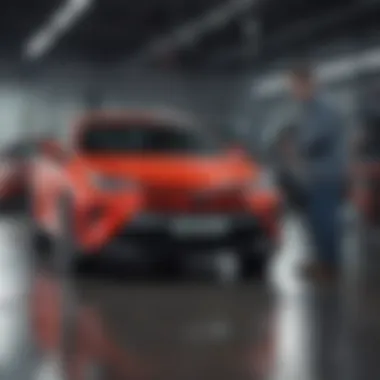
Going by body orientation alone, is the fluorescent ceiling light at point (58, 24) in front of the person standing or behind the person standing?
in front

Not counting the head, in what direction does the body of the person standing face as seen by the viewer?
to the viewer's left
